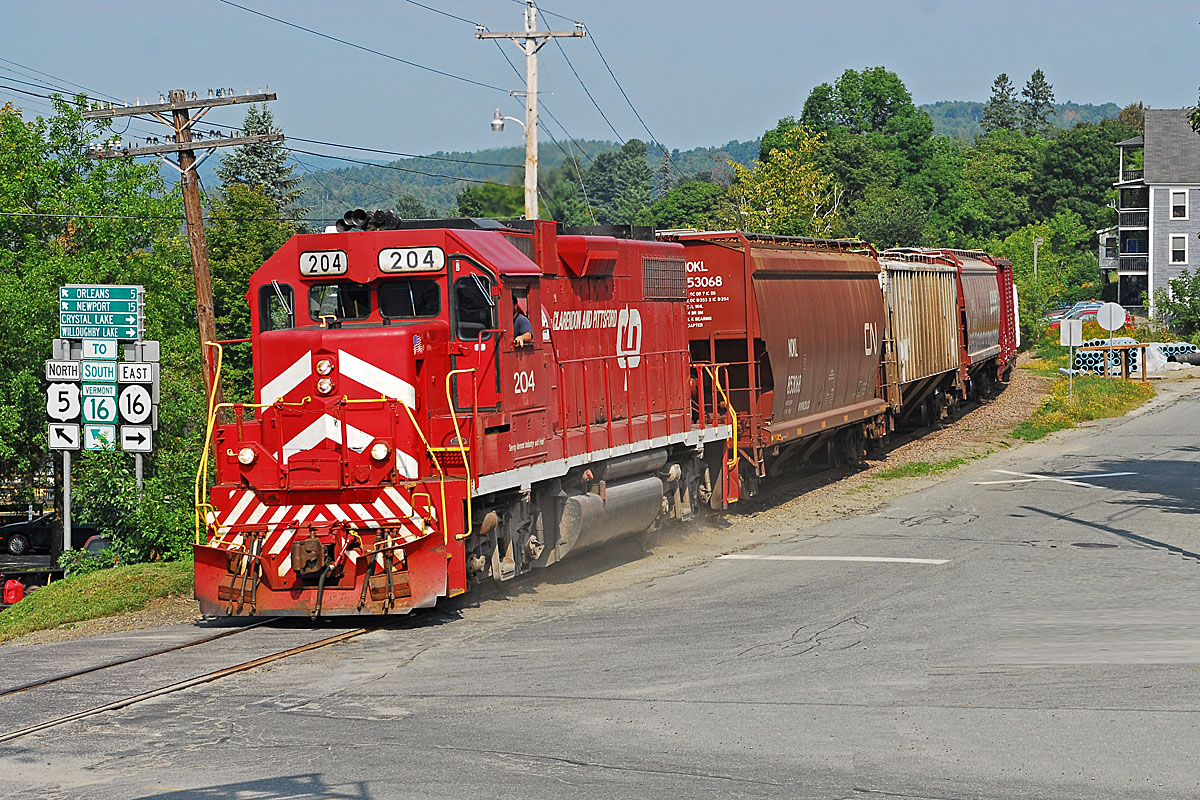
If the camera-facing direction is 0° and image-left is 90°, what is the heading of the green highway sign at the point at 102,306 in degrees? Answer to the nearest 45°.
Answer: approximately 0°

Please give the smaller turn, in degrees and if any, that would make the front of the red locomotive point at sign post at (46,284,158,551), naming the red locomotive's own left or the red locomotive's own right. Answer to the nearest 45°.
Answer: approximately 90° to the red locomotive's own right

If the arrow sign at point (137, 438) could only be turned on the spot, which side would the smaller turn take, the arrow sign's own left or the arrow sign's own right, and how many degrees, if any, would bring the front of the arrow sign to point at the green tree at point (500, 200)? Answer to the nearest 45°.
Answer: approximately 135° to the arrow sign's own left

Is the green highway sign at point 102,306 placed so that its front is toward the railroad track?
yes

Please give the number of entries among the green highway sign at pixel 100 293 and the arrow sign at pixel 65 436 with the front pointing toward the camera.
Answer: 2
